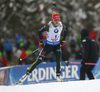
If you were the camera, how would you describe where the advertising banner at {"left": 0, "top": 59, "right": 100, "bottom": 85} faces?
facing the viewer

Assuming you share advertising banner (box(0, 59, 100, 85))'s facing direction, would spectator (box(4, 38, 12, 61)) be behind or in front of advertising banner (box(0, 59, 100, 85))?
behind
